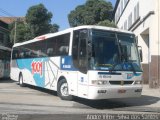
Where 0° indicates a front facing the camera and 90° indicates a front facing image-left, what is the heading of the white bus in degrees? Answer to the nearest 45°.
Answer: approximately 315°

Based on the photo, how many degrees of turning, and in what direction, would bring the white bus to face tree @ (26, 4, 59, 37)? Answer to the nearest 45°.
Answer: approximately 135° to its left

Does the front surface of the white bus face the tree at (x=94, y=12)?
no

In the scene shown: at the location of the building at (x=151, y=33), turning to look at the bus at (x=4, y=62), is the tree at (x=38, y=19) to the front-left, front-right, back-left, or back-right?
front-right

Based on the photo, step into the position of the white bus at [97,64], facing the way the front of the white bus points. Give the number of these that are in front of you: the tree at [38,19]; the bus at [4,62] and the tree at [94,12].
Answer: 0

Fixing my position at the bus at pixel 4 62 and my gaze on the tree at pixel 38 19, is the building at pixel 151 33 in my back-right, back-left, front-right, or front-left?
back-right
